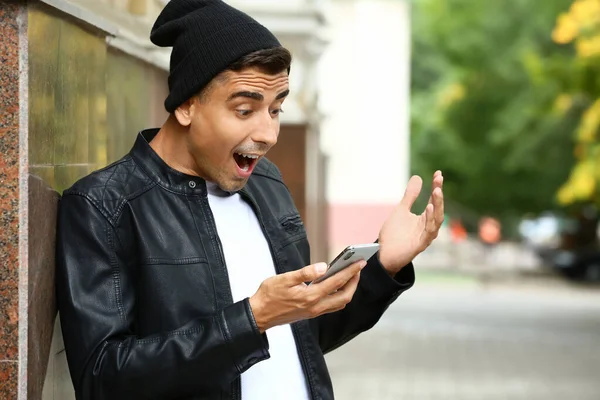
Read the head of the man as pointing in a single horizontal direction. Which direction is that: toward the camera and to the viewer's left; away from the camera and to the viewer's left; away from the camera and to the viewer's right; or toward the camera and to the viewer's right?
toward the camera and to the viewer's right

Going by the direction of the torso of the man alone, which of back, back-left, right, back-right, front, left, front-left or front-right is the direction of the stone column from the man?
back-right

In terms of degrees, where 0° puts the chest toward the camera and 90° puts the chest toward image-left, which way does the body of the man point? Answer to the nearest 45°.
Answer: approximately 315°
